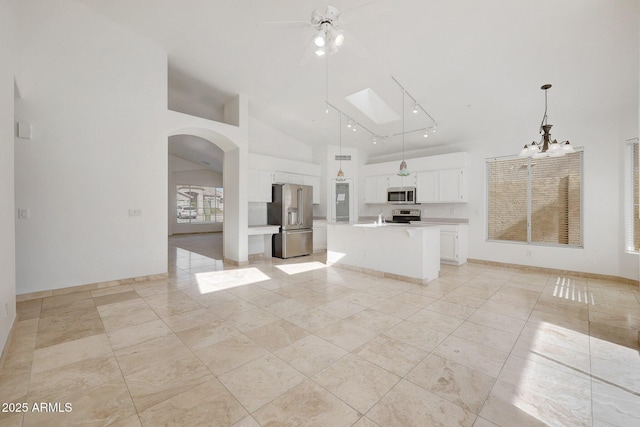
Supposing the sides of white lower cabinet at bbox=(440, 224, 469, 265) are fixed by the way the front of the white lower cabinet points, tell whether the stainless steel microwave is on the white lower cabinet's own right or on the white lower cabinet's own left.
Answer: on the white lower cabinet's own right

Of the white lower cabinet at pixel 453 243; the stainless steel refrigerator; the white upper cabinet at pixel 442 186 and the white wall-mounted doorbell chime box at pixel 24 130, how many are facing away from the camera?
0

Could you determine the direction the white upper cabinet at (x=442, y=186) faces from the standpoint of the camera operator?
facing the viewer and to the left of the viewer

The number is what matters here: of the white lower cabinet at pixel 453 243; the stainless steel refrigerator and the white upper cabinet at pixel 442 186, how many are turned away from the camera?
0

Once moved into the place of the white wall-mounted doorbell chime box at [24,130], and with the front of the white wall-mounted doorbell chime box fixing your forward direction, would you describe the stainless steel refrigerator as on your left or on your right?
on your left

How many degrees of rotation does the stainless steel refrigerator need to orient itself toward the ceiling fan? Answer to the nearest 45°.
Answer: approximately 45° to its right

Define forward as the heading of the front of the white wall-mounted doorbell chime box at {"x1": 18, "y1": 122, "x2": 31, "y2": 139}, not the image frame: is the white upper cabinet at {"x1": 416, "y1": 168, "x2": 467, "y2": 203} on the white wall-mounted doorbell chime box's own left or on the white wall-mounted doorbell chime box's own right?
on the white wall-mounted doorbell chime box's own left

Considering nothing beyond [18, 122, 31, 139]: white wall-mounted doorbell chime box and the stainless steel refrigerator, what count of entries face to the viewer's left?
0

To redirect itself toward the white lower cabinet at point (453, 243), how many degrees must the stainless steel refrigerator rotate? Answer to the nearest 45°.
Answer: approximately 45° to its left

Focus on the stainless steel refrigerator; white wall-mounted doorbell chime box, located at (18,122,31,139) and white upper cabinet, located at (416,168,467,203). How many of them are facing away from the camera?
0

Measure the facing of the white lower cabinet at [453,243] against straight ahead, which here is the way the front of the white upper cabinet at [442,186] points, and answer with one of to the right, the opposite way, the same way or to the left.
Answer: the same way

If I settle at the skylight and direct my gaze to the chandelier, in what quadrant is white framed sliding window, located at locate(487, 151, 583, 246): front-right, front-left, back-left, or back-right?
front-left

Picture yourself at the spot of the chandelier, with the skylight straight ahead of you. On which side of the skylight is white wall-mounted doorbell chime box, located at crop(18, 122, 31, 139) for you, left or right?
left
